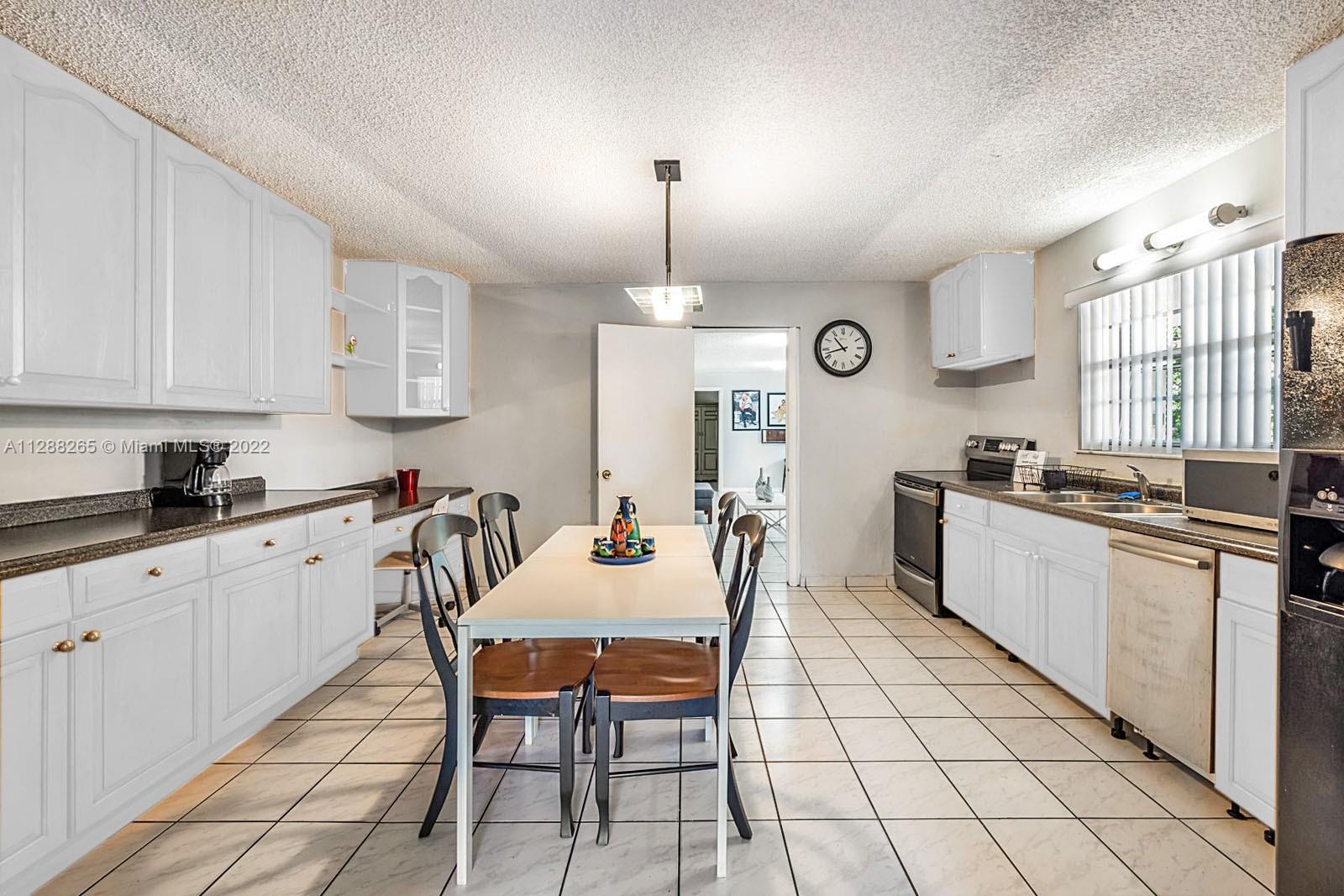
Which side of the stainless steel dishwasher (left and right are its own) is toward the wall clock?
right

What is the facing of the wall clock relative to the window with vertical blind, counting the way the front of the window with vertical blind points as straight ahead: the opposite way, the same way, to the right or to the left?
to the left

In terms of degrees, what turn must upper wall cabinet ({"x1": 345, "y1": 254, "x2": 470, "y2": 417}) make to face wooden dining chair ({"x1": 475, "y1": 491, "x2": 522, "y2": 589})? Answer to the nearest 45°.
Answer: approximately 45° to its right

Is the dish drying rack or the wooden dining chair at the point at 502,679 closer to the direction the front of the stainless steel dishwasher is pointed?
the wooden dining chair

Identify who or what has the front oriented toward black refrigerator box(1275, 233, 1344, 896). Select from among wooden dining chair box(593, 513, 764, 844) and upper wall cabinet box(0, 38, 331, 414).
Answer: the upper wall cabinet

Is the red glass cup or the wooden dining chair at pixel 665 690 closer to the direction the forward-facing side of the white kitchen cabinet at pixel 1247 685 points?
the wooden dining chair

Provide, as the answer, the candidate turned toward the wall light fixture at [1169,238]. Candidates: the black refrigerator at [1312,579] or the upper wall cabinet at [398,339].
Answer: the upper wall cabinet

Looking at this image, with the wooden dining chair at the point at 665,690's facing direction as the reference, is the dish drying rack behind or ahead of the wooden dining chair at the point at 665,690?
behind

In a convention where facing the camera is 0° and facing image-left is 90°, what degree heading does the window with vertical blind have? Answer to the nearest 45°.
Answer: approximately 45°

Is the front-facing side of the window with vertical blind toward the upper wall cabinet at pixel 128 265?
yes

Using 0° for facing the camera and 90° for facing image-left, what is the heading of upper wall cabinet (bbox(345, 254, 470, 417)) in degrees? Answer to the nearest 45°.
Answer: approximately 315°
